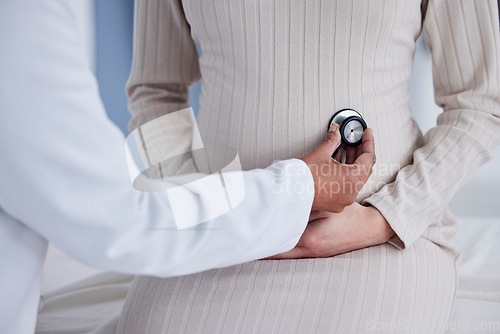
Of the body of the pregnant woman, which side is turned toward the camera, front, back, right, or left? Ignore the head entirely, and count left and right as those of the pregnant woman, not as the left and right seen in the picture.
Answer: front
